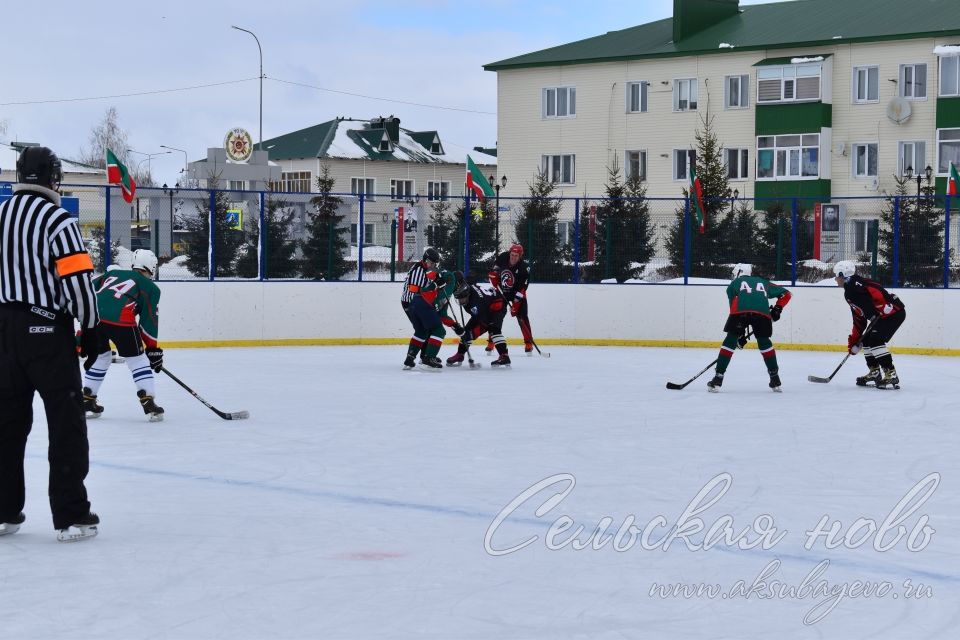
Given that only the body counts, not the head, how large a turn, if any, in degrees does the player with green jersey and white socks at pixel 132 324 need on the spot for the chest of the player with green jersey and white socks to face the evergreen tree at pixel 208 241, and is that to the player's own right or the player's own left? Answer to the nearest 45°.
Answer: approximately 45° to the player's own left

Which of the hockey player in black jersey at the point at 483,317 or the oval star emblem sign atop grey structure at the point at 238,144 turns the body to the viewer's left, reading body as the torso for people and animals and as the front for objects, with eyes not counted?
the hockey player in black jersey

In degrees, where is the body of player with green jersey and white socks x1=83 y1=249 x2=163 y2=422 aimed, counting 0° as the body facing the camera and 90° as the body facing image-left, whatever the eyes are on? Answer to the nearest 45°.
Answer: approximately 225°

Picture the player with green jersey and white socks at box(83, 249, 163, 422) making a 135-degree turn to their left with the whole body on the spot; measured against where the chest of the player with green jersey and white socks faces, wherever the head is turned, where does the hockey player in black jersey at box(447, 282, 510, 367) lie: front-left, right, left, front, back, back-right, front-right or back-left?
back-right

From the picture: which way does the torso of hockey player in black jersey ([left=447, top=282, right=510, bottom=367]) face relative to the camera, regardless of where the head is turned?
to the viewer's left

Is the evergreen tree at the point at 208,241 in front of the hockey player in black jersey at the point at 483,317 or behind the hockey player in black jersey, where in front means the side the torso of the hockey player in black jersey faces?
in front

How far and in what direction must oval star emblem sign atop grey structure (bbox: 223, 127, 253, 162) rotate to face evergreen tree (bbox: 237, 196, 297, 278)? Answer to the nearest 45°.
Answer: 0° — it already faces it

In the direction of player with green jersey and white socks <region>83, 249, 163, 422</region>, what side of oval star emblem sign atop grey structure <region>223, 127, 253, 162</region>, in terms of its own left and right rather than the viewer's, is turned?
front

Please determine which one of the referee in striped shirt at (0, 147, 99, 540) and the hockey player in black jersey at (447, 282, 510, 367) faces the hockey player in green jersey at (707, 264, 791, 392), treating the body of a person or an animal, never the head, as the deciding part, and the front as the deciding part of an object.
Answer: the referee in striped shirt

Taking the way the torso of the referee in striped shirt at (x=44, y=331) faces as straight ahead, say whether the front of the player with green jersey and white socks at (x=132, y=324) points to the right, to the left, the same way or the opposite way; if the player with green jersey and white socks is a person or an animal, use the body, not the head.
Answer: the same way

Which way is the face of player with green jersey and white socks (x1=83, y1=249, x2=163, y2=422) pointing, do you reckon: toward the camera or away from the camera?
away from the camera

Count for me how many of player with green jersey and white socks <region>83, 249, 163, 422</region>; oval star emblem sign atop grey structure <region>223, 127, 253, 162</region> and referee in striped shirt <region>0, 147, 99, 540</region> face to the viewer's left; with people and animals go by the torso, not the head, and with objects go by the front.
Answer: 0

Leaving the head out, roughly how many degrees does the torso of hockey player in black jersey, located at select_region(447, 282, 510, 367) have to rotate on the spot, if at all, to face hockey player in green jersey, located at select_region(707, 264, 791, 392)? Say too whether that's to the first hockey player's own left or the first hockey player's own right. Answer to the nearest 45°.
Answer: approximately 135° to the first hockey player's own left

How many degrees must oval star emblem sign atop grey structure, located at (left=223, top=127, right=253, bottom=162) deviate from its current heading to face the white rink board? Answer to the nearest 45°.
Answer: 0° — it already faces it

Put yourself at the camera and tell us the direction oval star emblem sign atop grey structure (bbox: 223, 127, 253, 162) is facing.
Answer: facing the viewer
